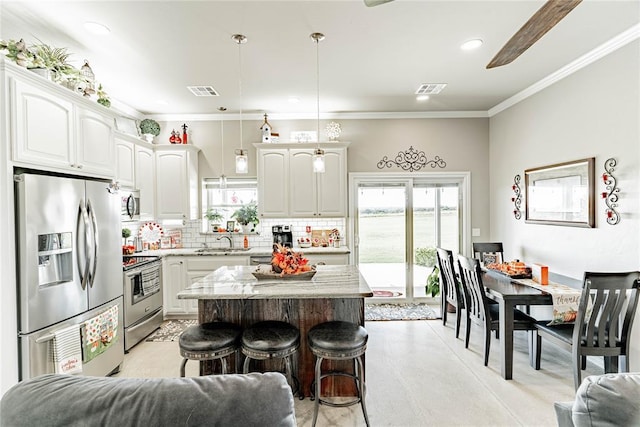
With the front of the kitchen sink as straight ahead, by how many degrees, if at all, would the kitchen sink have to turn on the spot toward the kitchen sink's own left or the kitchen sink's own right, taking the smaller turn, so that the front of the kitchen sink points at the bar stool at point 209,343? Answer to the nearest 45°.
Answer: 0° — it already faces it

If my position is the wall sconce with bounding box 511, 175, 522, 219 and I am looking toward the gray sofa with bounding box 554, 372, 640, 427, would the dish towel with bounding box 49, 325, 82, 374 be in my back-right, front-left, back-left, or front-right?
front-right

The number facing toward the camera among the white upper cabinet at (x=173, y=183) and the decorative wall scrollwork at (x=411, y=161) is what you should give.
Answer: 2

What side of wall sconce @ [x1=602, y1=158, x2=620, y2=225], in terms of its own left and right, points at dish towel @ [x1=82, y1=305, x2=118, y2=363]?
front

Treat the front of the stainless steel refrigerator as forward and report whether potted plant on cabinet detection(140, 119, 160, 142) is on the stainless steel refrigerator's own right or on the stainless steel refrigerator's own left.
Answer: on the stainless steel refrigerator's own left

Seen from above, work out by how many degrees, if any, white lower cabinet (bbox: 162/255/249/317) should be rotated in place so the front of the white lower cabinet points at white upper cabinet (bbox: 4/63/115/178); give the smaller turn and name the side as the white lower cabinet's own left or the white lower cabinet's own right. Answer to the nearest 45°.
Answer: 0° — it already faces it

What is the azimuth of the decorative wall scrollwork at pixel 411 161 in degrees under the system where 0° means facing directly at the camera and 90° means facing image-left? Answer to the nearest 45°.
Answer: approximately 0°

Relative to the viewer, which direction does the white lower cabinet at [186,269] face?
toward the camera

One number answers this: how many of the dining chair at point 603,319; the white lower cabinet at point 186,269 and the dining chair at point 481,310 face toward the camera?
1

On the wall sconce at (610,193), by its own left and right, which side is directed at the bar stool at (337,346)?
front

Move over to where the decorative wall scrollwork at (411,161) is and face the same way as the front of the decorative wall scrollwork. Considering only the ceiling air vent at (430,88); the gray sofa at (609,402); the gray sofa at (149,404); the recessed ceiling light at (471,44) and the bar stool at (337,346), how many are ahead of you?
5

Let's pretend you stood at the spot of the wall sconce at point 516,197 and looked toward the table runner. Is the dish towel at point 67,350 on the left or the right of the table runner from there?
right

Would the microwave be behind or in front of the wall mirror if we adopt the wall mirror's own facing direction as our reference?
in front

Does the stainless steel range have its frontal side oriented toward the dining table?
yes

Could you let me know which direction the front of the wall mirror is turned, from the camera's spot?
facing the viewer and to the left of the viewer

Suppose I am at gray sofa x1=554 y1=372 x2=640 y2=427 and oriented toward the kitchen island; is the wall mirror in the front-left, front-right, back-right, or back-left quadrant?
front-right

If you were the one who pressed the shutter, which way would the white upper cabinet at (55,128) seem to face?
facing the viewer and to the right of the viewer

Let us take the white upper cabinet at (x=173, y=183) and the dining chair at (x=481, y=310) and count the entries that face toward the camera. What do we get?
1
